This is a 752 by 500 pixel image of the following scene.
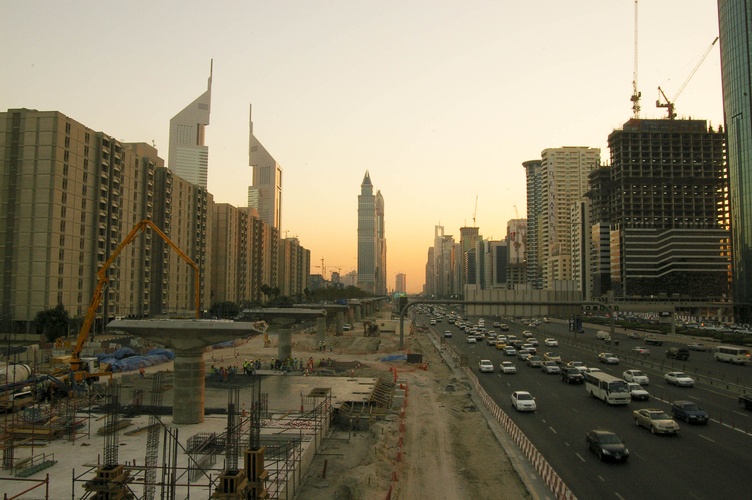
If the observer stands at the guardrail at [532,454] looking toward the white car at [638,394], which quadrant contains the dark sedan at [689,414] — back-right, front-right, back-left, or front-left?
front-right

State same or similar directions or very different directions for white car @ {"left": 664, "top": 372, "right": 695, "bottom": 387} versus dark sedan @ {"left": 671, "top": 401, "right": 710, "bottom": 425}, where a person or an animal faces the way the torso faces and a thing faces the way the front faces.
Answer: same or similar directions

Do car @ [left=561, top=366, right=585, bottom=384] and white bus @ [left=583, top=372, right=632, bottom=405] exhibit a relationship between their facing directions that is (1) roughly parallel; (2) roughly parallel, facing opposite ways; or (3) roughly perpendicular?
roughly parallel
